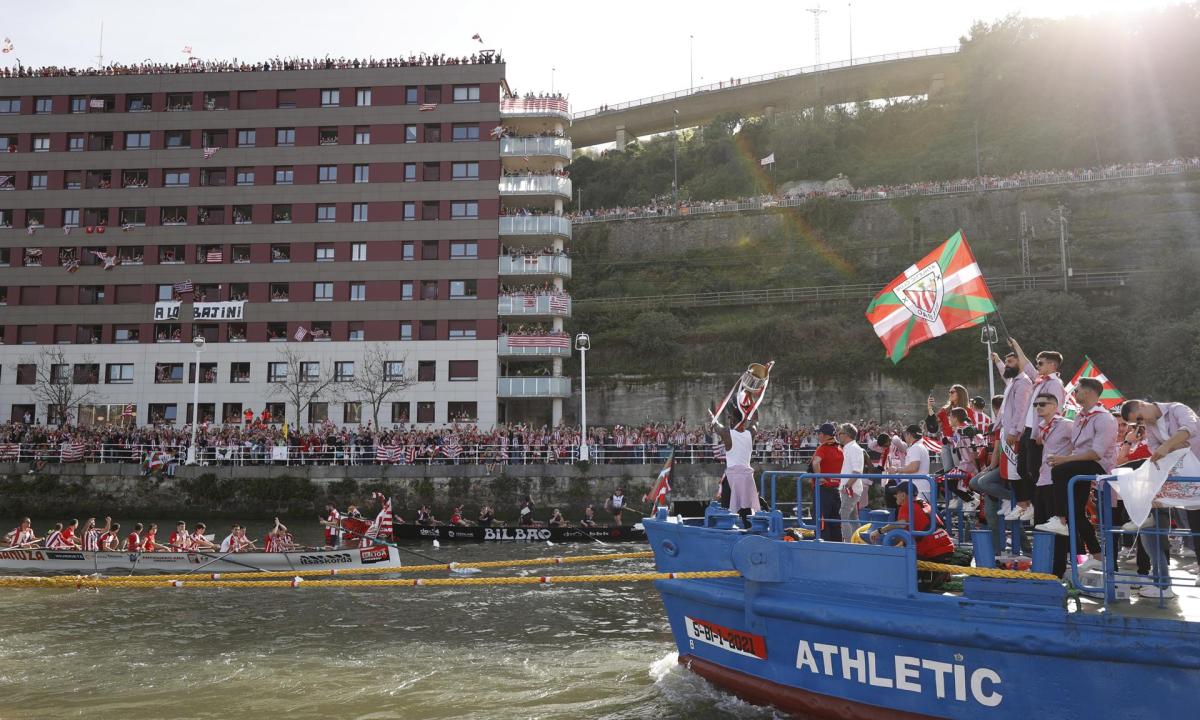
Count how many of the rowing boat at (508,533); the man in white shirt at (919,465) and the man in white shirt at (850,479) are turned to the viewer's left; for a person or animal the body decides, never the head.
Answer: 3

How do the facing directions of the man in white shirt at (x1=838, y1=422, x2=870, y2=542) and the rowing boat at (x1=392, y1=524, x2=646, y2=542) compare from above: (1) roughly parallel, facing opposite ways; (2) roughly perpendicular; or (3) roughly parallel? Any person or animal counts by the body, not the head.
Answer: roughly parallel

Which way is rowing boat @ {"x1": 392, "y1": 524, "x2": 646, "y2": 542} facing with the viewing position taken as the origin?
facing to the left of the viewer

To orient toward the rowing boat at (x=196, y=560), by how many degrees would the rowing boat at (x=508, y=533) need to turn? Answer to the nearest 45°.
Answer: approximately 45° to its left

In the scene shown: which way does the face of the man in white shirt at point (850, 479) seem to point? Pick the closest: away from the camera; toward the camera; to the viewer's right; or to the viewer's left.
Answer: to the viewer's left

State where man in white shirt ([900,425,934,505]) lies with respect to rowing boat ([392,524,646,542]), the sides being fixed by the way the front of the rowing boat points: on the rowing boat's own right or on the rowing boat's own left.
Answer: on the rowing boat's own left

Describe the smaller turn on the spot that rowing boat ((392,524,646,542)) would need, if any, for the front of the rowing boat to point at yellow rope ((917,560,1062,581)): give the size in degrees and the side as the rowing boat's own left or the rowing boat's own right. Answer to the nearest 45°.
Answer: approximately 90° to the rowing boat's own left

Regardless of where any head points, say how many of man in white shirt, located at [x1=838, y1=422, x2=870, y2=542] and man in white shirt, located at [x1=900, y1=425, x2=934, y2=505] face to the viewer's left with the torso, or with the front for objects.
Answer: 2

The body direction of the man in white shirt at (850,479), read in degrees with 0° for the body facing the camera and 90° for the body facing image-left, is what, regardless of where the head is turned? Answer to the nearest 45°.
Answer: approximately 90°

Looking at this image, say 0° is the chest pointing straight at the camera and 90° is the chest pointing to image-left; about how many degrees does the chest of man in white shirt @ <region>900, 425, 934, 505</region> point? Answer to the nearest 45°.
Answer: approximately 90°
